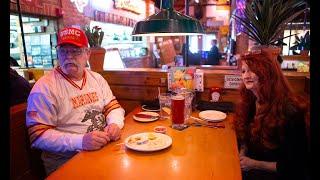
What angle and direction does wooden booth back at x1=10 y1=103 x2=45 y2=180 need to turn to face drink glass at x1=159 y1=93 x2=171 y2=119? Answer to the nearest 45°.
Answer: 0° — it already faces it

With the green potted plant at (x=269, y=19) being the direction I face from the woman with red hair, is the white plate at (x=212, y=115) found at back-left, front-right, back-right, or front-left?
front-left

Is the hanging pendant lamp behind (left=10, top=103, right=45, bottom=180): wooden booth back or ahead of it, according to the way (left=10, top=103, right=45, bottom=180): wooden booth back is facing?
ahead

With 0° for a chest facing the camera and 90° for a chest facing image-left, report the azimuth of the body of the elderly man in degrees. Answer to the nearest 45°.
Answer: approximately 315°

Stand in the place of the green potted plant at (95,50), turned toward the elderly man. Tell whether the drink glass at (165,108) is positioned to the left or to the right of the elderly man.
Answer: left

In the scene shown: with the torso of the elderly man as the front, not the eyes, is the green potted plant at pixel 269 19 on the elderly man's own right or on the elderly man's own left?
on the elderly man's own left

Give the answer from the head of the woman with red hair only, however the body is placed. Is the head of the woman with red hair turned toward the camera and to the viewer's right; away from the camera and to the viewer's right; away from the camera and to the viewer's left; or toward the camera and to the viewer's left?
toward the camera and to the viewer's left

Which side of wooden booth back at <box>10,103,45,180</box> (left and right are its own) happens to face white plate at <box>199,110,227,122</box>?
front

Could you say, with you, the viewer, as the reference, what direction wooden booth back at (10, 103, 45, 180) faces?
facing to the right of the viewer

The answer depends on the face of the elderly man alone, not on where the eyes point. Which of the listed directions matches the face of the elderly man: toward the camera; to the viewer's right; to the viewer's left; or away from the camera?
toward the camera

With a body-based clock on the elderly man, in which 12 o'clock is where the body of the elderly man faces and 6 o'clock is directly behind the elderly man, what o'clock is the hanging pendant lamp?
The hanging pendant lamp is roughly at 11 o'clock from the elderly man.
